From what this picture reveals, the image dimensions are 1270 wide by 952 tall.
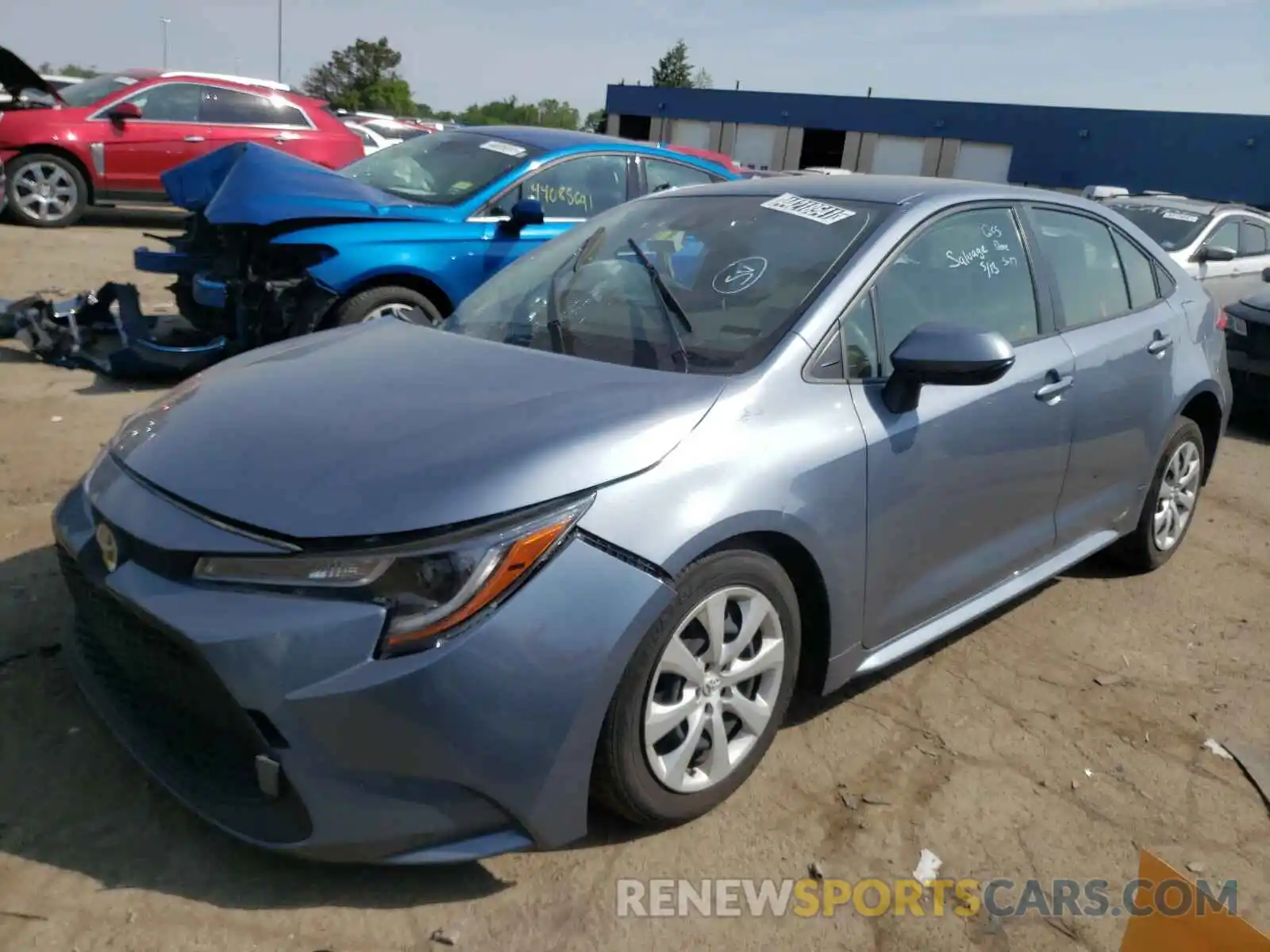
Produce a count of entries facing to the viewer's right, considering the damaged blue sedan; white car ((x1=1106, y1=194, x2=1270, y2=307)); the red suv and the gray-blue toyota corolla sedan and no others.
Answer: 0

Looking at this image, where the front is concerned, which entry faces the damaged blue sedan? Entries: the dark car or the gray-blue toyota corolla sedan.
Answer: the dark car

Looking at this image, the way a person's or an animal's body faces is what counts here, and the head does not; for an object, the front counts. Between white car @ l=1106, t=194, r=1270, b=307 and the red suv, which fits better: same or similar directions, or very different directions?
same or similar directions

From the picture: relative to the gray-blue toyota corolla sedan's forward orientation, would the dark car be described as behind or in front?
behind

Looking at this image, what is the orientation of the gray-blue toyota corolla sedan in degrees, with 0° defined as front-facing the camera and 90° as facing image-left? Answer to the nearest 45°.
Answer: approximately 45°

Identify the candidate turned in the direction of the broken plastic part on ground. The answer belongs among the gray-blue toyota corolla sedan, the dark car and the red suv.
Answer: the dark car

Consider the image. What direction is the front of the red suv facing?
to the viewer's left

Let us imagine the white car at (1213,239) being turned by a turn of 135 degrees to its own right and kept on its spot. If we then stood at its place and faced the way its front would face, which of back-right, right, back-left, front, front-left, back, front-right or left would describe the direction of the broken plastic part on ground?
back-left

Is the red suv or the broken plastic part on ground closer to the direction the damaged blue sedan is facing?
the broken plastic part on ground

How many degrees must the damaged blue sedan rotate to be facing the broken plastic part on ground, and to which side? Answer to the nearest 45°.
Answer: approximately 45° to its right

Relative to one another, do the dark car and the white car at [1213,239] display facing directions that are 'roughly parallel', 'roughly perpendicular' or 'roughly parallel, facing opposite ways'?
roughly parallel

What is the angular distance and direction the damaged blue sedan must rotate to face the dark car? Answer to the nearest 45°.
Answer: approximately 135° to its left

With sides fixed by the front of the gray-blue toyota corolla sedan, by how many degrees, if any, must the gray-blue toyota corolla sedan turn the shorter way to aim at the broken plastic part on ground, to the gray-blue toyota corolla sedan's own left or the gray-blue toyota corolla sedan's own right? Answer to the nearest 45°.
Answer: approximately 90° to the gray-blue toyota corolla sedan's own right

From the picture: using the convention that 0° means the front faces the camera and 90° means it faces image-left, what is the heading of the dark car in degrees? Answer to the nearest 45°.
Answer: approximately 45°

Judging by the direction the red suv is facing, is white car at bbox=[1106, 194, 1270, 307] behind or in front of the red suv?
behind

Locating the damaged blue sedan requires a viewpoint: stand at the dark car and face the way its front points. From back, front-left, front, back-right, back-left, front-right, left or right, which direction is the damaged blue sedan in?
front
